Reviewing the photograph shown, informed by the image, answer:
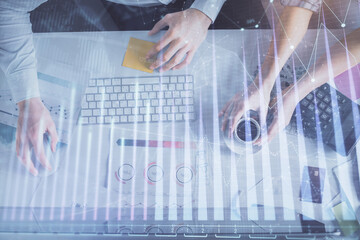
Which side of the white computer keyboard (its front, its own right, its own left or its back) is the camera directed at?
back
